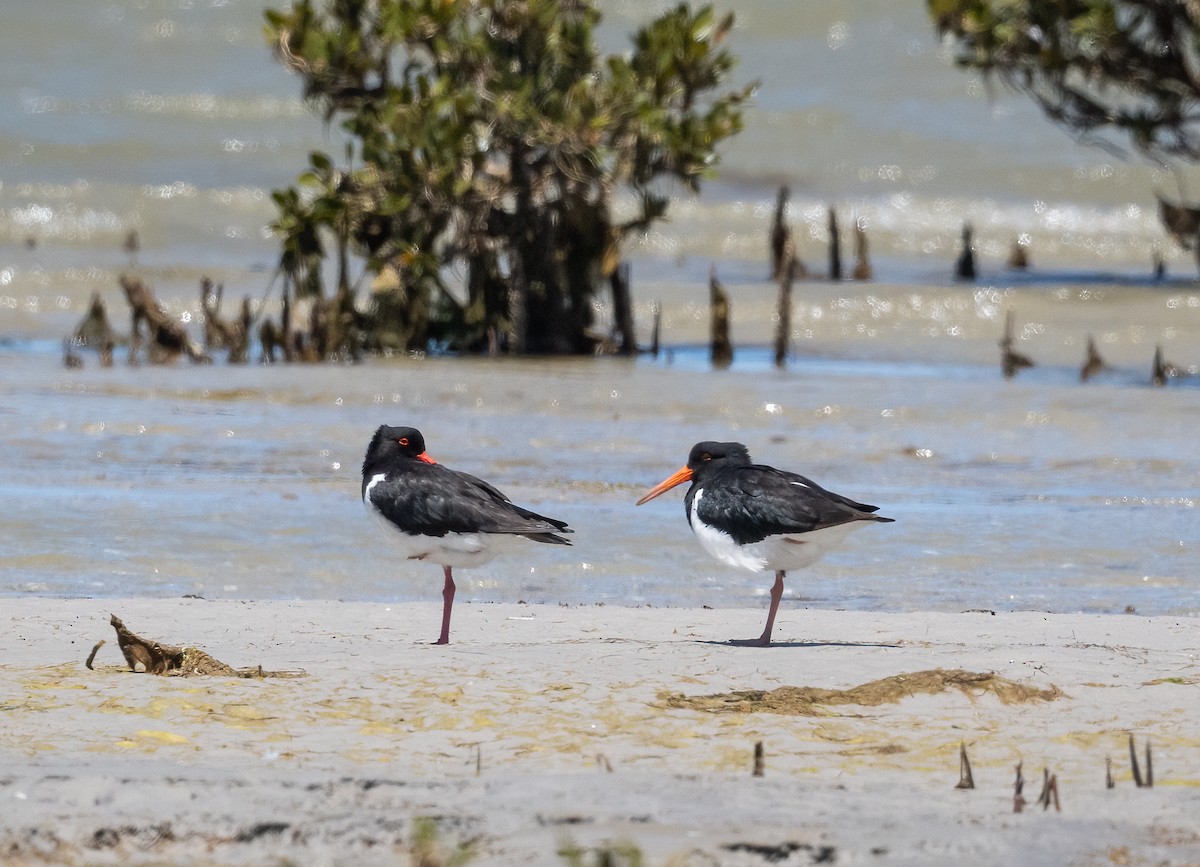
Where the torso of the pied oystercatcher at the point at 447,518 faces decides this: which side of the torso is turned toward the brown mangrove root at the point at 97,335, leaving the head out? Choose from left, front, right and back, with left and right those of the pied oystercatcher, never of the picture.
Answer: right

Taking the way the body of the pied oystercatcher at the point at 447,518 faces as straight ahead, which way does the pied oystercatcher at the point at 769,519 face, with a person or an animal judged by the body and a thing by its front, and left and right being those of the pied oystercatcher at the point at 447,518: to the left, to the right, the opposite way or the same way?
the same way

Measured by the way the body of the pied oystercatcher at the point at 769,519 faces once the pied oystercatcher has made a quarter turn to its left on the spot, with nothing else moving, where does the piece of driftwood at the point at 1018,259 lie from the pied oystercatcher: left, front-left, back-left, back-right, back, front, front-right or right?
back

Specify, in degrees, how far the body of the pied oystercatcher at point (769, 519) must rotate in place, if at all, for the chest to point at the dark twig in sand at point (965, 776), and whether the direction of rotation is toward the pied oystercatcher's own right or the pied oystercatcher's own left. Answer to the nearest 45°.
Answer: approximately 90° to the pied oystercatcher's own left

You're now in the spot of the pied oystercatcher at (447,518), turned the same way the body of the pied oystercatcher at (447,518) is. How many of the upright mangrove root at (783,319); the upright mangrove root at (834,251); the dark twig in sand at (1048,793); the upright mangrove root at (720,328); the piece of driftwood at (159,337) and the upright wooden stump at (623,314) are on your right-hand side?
5

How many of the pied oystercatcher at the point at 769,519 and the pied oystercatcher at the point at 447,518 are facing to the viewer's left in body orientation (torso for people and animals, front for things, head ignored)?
2

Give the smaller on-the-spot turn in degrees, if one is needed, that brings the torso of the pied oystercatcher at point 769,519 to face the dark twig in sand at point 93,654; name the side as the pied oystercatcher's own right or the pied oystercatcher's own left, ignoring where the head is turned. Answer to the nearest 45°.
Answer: approximately 45° to the pied oystercatcher's own left

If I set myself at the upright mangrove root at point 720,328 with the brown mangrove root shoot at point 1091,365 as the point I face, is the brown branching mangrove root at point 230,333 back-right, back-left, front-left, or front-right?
back-right

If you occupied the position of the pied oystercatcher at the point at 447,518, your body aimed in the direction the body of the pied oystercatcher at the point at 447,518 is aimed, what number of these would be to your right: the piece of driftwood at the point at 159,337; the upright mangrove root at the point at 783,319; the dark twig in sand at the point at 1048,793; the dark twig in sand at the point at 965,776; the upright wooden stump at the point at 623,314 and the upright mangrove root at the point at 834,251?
4

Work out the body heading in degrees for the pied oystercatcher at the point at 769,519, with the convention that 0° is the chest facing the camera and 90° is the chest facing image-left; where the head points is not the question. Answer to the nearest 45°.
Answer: approximately 90°

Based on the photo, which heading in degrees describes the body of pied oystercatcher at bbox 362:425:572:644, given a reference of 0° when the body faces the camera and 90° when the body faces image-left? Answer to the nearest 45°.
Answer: approximately 90°

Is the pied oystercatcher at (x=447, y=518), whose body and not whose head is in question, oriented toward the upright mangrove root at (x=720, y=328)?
no

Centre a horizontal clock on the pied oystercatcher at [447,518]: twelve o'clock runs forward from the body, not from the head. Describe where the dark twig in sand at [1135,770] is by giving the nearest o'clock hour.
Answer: The dark twig in sand is roughly at 8 o'clock from the pied oystercatcher.

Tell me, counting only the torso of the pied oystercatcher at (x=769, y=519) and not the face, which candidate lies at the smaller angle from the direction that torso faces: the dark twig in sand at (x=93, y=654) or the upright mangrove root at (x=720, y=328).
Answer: the dark twig in sand

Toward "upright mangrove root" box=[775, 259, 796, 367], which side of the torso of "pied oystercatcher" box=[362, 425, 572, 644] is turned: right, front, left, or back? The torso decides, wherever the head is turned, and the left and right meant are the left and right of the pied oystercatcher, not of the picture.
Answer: right

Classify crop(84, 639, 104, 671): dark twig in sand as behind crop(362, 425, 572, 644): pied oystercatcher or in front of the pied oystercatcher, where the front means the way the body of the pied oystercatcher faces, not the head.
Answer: in front

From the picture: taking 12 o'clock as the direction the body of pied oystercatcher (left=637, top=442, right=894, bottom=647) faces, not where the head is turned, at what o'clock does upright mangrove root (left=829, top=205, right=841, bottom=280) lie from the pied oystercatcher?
The upright mangrove root is roughly at 3 o'clock from the pied oystercatcher.

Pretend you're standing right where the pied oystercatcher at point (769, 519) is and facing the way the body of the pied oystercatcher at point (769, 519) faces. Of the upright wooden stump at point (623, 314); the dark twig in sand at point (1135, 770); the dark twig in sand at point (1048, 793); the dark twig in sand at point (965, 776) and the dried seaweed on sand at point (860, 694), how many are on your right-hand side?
1
